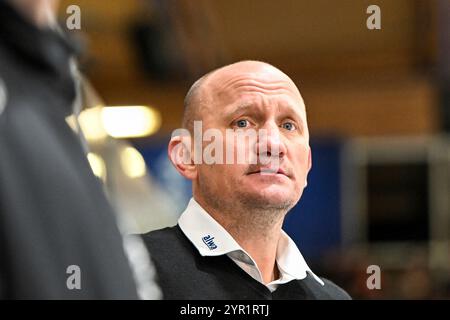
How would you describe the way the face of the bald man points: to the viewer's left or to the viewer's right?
to the viewer's right
